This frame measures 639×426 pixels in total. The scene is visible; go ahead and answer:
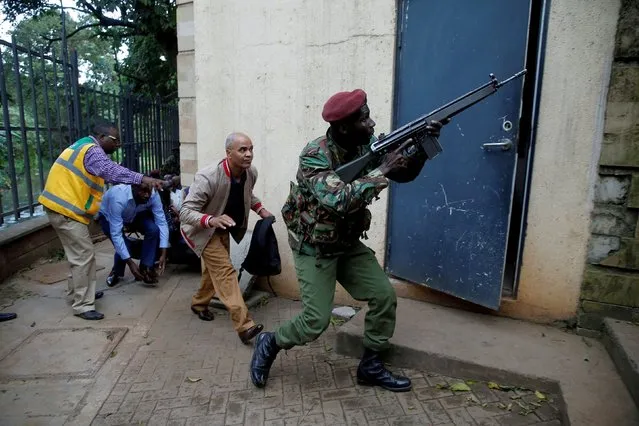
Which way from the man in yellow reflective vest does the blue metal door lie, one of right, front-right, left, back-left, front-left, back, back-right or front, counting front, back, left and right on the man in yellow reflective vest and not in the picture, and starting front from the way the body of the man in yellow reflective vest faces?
front-right

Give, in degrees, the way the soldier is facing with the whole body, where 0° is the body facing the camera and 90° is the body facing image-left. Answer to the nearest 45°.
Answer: approximately 270°

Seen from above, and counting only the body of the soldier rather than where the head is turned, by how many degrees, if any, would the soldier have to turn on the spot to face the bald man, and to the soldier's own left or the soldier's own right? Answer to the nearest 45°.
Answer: approximately 135° to the soldier's own left

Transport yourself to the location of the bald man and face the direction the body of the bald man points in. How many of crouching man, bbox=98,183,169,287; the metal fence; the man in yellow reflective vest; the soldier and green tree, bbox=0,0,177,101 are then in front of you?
1

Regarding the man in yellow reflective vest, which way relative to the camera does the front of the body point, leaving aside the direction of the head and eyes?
to the viewer's right

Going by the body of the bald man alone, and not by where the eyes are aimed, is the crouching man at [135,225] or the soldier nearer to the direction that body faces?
the soldier

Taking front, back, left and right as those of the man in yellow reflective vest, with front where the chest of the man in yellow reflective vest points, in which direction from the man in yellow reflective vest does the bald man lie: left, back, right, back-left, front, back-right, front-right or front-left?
front-right

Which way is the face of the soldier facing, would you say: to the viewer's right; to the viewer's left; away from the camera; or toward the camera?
to the viewer's right

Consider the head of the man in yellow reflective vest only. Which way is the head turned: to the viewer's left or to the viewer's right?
to the viewer's right

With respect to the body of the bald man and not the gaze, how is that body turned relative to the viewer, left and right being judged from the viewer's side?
facing the viewer and to the right of the viewer

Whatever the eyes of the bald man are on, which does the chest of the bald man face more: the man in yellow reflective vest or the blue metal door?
the blue metal door

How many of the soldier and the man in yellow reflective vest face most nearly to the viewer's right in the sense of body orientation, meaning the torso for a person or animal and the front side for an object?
2

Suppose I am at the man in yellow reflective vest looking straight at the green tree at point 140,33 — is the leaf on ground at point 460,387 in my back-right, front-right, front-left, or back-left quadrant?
back-right

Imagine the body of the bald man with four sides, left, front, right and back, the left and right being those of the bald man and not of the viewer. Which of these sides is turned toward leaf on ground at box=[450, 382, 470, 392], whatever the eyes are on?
front

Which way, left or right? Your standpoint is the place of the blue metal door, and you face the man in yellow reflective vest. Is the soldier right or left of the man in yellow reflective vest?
left

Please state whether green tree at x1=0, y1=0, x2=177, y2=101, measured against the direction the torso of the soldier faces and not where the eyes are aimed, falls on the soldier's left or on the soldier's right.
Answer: on the soldier's left
